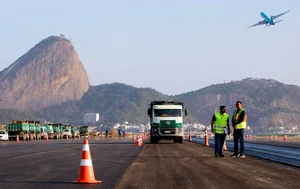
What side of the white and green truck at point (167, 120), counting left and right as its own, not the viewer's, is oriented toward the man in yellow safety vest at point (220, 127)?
front

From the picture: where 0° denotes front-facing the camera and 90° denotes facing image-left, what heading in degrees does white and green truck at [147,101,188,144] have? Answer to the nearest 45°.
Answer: approximately 0°
